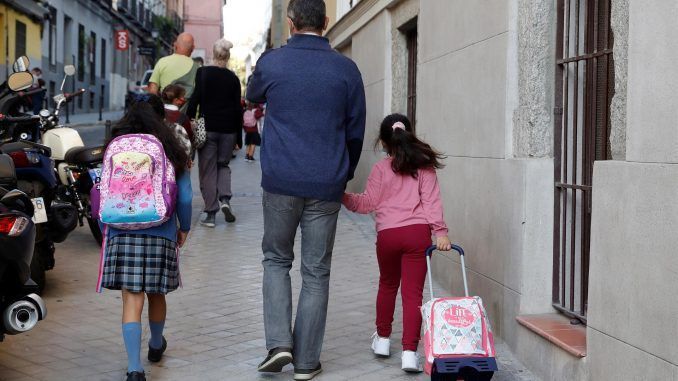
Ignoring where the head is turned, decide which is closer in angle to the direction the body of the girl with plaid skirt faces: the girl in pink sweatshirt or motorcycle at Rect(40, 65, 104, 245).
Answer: the motorcycle

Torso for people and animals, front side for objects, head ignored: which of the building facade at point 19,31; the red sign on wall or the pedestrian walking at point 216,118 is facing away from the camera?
the pedestrian walking

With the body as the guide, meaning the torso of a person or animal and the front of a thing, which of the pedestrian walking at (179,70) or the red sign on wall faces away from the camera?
the pedestrian walking

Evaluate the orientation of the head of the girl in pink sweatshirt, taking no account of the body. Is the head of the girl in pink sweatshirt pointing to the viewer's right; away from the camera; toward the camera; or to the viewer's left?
away from the camera

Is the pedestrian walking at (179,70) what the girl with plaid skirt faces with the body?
yes

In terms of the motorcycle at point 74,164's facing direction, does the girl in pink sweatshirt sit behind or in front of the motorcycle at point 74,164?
behind

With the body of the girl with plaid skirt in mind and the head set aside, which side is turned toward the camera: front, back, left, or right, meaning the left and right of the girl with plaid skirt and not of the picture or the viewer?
back

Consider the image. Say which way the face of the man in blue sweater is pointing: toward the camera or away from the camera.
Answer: away from the camera

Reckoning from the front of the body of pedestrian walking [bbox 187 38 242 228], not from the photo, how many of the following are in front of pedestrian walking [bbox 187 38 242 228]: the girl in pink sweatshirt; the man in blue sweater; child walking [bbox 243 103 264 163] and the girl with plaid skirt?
1

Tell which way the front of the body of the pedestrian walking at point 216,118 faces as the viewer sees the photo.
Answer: away from the camera

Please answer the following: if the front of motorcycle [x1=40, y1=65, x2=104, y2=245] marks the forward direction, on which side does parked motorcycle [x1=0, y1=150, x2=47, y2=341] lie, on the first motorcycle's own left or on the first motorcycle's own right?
on the first motorcycle's own left

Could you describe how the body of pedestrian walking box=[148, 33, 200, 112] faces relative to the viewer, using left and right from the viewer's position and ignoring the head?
facing away from the viewer

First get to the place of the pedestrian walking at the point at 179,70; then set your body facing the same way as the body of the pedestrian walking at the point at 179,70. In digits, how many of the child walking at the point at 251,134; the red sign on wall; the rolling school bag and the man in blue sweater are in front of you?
2

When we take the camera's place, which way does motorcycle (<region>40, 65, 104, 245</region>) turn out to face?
facing away from the viewer and to the left of the viewer

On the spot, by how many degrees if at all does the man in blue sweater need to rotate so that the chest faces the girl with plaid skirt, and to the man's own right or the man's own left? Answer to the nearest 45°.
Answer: approximately 90° to the man's own left

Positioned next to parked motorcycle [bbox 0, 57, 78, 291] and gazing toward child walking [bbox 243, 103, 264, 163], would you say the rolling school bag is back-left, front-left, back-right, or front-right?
back-right

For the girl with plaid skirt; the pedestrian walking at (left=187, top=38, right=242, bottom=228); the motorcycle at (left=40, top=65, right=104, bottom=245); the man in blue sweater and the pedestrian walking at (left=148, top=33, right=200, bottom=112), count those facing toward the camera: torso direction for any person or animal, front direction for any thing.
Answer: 0
